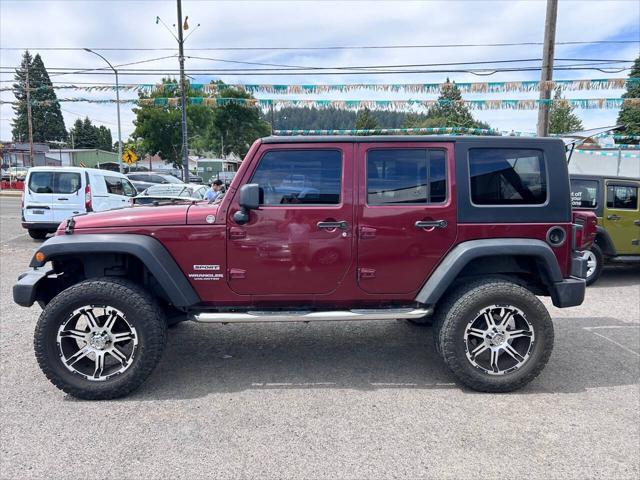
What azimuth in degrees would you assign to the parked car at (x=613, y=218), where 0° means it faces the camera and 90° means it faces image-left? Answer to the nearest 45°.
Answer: approximately 270°

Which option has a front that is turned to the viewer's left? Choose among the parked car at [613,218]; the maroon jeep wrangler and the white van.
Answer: the maroon jeep wrangler

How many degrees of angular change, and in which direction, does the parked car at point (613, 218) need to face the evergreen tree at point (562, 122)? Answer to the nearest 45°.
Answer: approximately 90° to its left

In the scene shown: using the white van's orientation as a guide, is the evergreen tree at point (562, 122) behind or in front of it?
in front

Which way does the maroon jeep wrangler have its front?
to the viewer's left

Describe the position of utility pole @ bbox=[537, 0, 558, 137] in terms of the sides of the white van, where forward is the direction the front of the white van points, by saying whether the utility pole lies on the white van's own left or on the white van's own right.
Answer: on the white van's own right

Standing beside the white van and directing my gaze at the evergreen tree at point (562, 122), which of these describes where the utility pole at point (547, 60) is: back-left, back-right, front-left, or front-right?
front-right

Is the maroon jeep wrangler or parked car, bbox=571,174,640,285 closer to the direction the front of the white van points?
the parked car

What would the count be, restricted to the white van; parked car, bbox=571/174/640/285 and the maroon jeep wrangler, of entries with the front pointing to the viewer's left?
1
